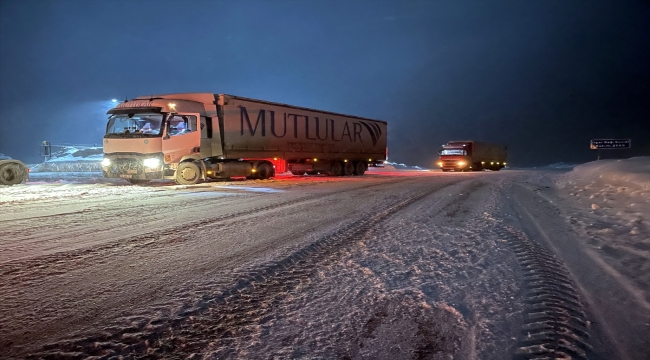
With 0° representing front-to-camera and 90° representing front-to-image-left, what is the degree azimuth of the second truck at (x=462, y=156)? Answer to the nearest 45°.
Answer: approximately 45°

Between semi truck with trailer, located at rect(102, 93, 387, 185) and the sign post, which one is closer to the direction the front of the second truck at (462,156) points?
the semi truck with trailer

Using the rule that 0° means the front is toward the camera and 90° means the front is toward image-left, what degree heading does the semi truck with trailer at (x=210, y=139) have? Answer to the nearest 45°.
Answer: approximately 45°

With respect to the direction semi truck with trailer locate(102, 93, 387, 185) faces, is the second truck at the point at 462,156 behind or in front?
behind

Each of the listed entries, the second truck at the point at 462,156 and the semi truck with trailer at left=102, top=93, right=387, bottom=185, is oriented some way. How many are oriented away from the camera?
0

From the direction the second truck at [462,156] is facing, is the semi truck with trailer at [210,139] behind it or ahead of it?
ahead

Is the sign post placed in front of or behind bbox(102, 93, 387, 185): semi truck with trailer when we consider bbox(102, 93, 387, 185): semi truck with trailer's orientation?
behind

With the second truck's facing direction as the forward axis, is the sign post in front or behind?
behind
